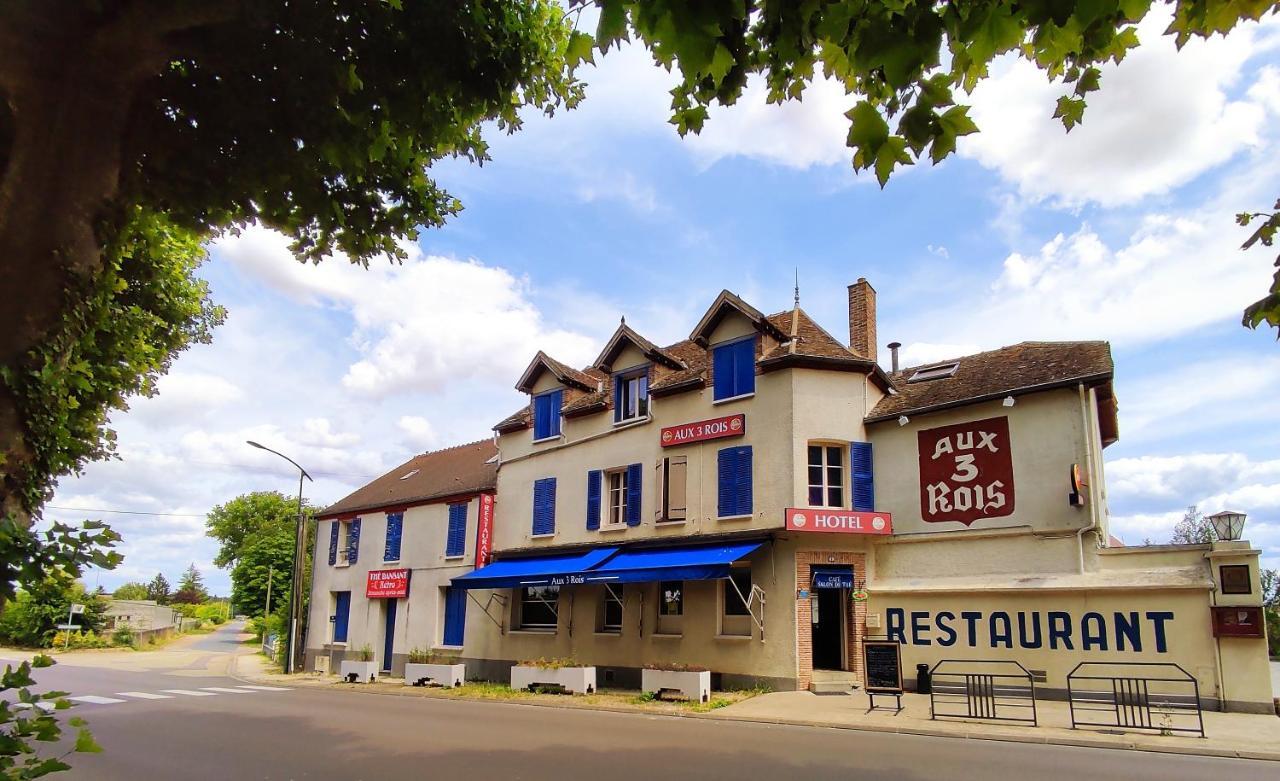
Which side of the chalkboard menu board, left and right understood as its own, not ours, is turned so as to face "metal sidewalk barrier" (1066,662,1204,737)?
left

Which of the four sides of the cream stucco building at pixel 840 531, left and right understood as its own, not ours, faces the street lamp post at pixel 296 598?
right

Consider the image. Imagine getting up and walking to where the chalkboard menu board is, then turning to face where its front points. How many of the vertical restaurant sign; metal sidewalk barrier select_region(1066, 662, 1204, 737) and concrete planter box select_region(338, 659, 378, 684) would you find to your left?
1

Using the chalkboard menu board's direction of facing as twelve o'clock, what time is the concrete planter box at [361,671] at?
The concrete planter box is roughly at 4 o'clock from the chalkboard menu board.

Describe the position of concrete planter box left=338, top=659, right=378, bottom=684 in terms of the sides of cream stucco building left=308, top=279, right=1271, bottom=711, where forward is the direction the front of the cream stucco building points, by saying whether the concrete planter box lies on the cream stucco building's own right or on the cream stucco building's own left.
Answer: on the cream stucco building's own right

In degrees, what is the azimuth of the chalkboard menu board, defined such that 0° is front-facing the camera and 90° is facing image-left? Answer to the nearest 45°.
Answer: approximately 0°

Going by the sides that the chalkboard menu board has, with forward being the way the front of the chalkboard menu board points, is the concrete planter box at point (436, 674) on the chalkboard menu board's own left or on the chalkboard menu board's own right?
on the chalkboard menu board's own right

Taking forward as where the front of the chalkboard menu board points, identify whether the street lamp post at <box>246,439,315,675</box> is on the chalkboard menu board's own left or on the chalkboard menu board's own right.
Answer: on the chalkboard menu board's own right
